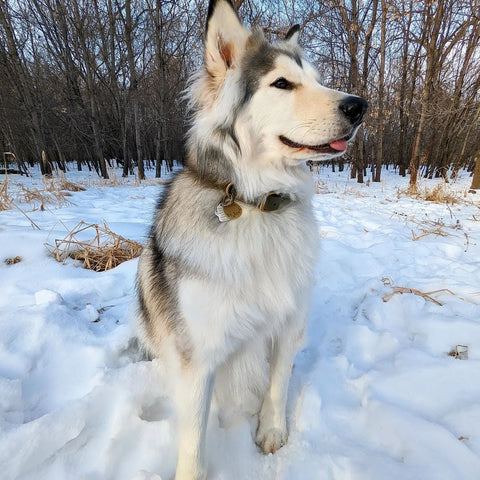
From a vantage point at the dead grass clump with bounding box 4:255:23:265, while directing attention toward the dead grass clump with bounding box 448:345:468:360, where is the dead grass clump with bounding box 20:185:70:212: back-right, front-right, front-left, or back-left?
back-left

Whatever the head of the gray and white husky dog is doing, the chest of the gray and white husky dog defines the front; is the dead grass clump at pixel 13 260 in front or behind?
behind

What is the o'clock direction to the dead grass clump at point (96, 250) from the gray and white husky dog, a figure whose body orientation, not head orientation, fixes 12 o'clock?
The dead grass clump is roughly at 6 o'clock from the gray and white husky dog.

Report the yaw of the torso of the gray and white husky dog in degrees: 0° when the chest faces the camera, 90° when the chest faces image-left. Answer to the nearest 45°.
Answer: approximately 315°

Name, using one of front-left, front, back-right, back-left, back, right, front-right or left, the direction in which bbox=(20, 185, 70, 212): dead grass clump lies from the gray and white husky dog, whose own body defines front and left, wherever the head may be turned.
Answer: back

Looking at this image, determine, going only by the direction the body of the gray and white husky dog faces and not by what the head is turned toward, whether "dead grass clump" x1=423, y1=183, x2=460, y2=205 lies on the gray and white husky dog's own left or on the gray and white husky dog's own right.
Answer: on the gray and white husky dog's own left

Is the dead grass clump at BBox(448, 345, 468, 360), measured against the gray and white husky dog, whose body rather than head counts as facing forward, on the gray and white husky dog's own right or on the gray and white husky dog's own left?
on the gray and white husky dog's own left

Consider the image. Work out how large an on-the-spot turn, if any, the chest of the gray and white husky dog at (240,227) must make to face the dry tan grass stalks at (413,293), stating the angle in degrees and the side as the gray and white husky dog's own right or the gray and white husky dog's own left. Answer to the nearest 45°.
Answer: approximately 90° to the gray and white husky dog's own left
